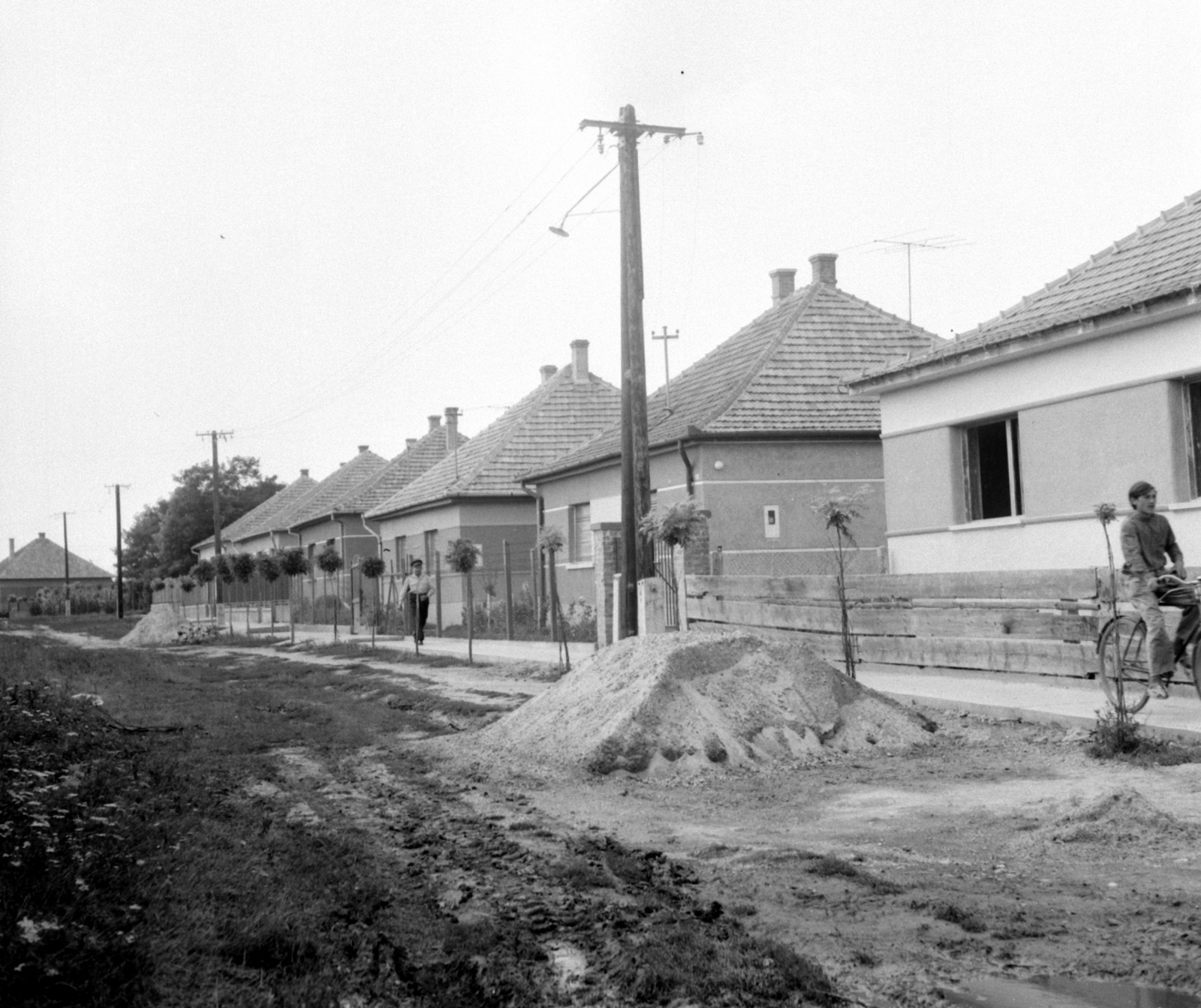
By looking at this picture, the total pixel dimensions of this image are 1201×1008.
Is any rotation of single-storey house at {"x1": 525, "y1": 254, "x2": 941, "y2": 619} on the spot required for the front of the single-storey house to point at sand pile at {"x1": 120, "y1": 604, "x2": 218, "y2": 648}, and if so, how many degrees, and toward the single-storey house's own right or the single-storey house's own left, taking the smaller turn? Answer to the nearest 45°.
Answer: approximately 90° to the single-storey house's own right

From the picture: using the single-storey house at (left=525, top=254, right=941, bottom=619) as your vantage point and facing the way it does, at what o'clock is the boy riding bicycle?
The boy riding bicycle is roughly at 10 o'clock from the single-storey house.

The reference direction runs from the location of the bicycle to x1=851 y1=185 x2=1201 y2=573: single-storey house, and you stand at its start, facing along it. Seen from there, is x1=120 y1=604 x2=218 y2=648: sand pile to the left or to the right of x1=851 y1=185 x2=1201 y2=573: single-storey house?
left

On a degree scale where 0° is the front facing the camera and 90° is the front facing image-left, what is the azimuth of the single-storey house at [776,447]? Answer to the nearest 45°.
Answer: approximately 45°

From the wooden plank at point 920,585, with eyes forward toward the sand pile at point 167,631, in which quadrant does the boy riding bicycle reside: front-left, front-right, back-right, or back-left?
back-left

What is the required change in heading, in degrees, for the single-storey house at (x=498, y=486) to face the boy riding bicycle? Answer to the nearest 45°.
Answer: approximately 45° to its left

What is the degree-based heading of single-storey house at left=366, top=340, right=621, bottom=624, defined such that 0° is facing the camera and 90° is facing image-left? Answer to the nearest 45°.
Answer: approximately 45°

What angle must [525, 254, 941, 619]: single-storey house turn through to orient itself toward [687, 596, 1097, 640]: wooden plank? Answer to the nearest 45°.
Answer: approximately 45° to its left

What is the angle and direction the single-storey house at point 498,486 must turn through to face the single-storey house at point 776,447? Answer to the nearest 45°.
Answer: approximately 45° to its left

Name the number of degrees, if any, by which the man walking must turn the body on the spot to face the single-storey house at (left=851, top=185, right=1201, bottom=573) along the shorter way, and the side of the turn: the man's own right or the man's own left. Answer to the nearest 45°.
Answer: approximately 45° to the man's own left

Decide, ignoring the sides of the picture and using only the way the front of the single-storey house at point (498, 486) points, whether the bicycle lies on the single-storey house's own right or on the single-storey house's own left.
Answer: on the single-storey house's own left

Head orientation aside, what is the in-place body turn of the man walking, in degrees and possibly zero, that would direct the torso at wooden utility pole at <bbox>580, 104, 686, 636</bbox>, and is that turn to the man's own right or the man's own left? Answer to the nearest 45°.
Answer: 0° — they already face it

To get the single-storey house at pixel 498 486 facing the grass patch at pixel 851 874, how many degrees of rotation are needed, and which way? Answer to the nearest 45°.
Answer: approximately 45° to its left
